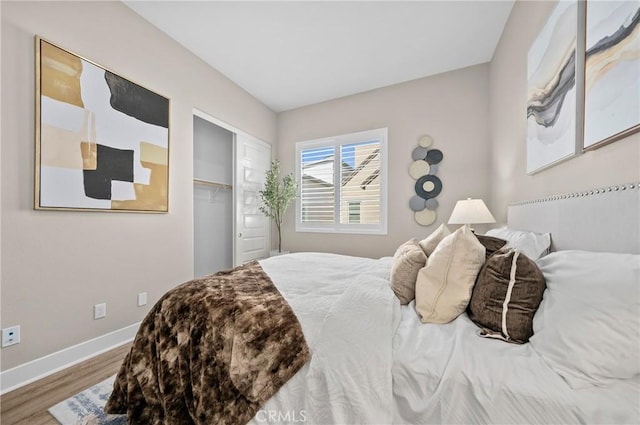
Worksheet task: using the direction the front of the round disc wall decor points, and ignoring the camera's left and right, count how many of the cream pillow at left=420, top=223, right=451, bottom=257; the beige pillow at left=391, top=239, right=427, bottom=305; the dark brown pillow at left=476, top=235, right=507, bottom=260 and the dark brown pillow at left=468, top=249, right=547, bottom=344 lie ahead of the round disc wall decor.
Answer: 4

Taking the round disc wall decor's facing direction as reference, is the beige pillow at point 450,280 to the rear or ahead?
ahead

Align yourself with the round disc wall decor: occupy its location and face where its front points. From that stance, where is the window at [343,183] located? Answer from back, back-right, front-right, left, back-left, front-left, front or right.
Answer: right

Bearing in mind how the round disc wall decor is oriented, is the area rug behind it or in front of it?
in front

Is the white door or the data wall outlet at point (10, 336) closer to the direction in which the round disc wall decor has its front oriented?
the data wall outlet

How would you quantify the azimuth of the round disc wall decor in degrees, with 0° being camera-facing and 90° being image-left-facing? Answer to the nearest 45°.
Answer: approximately 0°

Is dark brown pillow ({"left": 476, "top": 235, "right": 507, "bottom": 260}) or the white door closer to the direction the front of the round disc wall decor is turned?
the dark brown pillow

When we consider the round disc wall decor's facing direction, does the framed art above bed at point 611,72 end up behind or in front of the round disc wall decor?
in front

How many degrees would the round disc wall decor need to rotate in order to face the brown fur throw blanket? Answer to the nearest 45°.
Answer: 0° — it already faces it

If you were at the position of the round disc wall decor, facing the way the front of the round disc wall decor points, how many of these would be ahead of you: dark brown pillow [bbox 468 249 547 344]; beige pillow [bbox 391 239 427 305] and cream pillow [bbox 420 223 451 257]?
3

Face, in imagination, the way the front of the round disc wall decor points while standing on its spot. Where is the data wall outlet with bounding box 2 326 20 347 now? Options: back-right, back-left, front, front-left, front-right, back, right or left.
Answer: front-right

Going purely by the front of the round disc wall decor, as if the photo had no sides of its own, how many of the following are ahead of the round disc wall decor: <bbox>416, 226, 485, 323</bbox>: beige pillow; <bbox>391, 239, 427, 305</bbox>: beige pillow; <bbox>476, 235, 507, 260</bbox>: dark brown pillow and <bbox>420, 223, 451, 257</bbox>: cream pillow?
4
